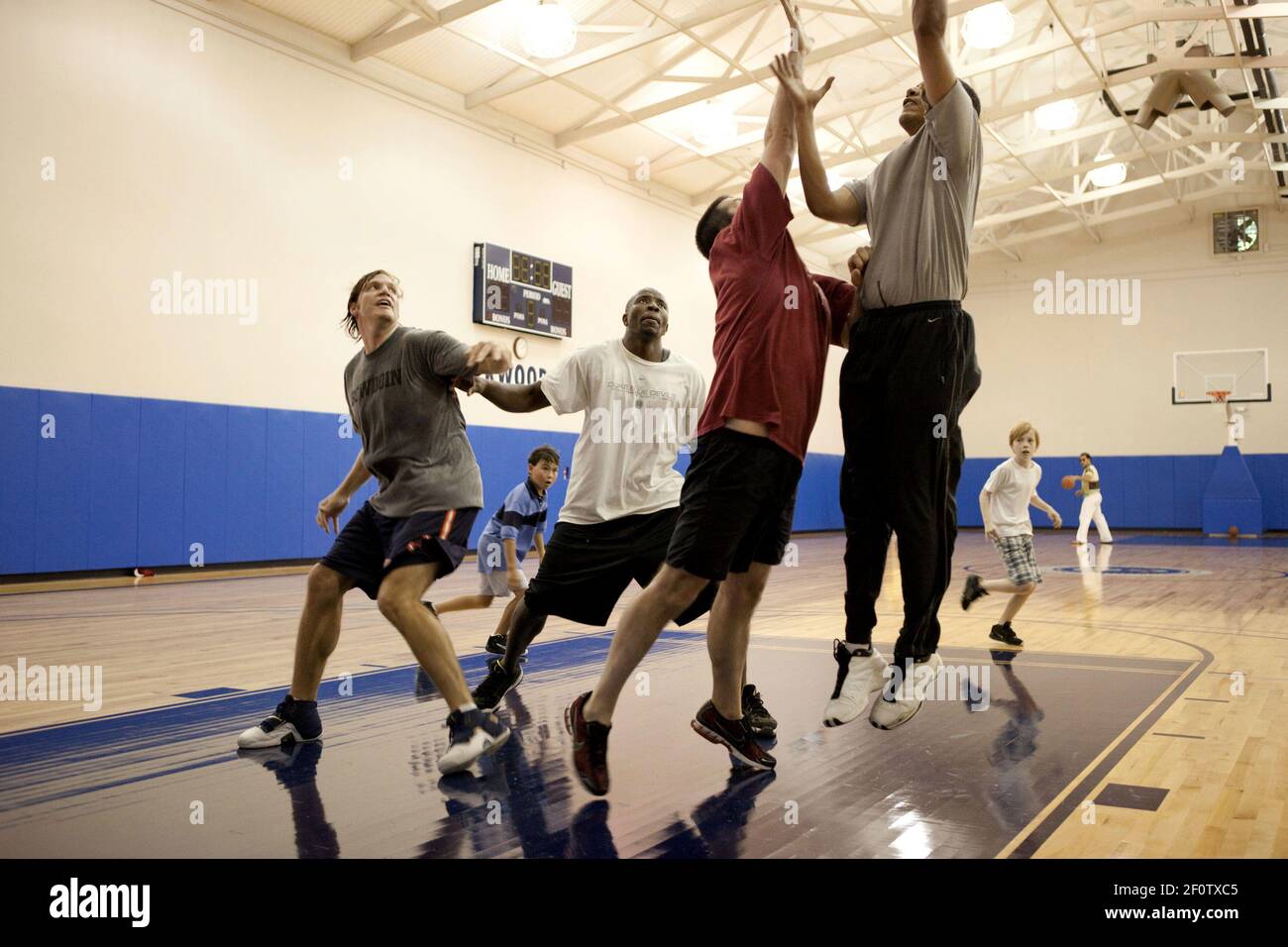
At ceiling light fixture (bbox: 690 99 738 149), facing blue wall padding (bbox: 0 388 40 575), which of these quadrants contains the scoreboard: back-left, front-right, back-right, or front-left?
front-right

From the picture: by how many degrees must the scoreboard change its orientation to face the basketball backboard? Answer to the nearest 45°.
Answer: approximately 45° to its left

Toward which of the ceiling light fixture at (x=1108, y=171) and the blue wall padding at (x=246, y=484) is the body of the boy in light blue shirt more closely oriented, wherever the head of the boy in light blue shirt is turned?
the ceiling light fixture

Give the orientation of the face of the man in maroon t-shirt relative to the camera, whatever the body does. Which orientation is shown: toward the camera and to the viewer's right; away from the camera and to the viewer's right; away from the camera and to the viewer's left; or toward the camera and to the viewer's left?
away from the camera and to the viewer's right

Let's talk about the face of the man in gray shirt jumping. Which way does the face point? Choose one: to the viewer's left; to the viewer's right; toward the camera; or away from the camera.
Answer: to the viewer's left

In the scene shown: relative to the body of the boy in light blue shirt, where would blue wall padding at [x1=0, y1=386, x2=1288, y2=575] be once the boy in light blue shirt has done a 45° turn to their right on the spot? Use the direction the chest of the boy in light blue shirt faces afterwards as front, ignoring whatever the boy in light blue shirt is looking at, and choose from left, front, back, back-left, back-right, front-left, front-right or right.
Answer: back-right

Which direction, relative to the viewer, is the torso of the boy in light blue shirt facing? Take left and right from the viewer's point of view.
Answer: facing the viewer and to the right of the viewer

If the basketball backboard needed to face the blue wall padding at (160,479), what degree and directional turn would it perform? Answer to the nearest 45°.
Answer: approximately 45° to its right

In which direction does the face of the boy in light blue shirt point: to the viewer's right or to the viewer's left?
to the viewer's right

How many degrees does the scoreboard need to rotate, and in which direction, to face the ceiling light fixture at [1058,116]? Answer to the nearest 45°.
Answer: approximately 45° to its left

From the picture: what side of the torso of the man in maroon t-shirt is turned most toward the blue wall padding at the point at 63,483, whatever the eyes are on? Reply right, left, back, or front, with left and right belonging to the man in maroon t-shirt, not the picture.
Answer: back

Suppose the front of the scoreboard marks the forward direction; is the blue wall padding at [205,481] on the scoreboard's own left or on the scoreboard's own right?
on the scoreboard's own right

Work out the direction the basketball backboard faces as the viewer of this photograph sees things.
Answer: facing the viewer

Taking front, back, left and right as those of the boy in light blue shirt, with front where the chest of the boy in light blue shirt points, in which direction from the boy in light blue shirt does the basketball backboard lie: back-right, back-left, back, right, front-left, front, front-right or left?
left
